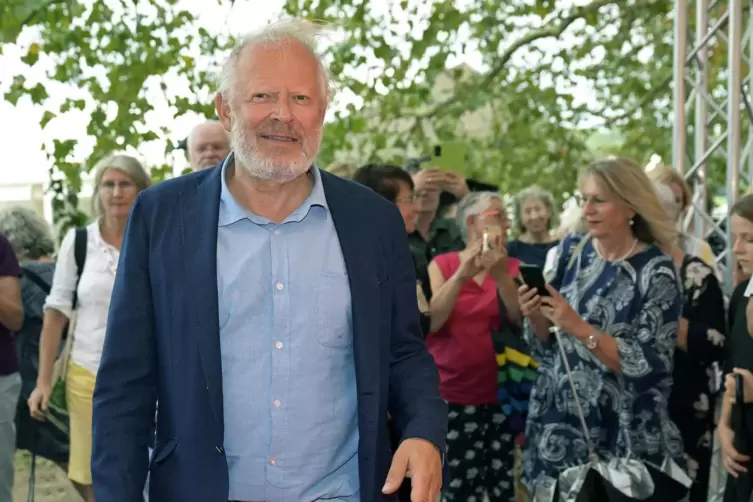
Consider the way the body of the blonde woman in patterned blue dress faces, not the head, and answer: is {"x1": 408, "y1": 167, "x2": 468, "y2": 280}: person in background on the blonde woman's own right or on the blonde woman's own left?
on the blonde woman's own right

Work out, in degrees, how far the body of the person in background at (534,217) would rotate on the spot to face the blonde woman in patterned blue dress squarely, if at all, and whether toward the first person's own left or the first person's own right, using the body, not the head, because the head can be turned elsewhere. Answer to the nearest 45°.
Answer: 0° — they already face them

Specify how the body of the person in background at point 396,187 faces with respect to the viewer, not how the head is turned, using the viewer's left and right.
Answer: facing the viewer and to the right of the viewer

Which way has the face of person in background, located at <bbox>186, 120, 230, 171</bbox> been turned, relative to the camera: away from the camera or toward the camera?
toward the camera

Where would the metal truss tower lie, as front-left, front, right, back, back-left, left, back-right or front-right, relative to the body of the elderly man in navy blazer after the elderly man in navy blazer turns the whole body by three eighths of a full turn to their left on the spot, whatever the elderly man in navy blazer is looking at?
front

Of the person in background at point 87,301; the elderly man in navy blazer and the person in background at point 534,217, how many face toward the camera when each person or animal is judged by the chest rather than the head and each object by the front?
3

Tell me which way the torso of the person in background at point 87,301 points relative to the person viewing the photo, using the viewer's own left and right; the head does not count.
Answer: facing the viewer

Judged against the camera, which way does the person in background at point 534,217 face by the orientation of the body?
toward the camera

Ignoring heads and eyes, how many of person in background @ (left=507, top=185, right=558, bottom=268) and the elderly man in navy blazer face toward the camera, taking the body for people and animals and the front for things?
2

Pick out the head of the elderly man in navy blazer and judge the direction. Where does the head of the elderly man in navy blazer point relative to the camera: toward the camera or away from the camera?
toward the camera

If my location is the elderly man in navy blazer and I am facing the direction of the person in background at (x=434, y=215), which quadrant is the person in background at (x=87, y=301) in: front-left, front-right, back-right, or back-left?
front-left

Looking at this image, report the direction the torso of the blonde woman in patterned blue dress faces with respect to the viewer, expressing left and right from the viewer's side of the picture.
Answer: facing the viewer and to the left of the viewer
